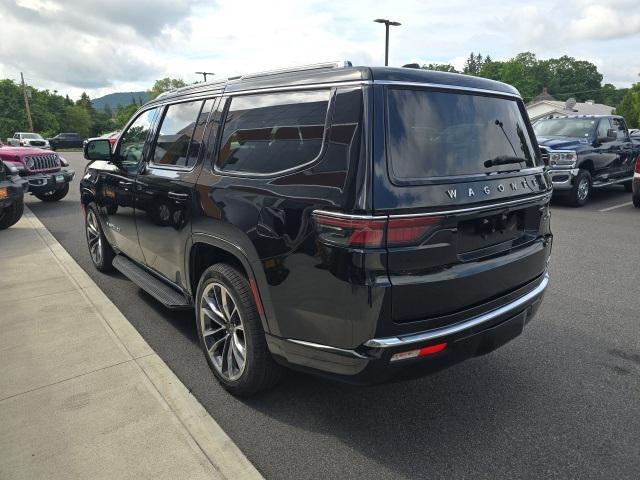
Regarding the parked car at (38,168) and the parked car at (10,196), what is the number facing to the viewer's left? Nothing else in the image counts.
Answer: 0

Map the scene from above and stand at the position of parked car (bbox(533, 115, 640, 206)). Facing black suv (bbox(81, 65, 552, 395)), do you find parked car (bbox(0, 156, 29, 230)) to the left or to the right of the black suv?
right

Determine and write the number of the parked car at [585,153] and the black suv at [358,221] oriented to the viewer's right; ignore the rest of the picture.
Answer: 0

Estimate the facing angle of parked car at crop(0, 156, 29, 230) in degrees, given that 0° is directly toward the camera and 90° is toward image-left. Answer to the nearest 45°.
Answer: approximately 315°

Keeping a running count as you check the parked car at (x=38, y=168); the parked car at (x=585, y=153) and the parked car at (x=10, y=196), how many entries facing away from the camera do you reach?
0

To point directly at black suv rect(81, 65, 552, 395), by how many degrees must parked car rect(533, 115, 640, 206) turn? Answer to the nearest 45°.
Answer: approximately 45° to its left

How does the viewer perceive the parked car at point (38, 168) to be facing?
facing the viewer and to the right of the viewer

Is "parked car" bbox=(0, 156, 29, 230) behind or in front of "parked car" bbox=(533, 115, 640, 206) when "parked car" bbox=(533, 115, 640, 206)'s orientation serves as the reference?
in front

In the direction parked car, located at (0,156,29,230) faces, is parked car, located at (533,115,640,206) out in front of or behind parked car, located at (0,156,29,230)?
in front

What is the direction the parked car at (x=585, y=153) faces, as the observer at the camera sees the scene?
facing the viewer and to the left of the viewer

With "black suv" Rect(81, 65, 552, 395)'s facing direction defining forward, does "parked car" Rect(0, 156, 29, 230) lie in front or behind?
in front

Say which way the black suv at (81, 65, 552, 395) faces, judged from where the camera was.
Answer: facing away from the viewer and to the left of the viewer

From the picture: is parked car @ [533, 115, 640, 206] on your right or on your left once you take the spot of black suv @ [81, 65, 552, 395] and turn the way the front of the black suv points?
on your right

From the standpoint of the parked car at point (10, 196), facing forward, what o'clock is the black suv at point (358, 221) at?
The black suv is roughly at 1 o'clock from the parked car.

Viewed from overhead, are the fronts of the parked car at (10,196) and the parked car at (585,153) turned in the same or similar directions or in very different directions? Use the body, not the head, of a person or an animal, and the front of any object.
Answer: very different directions

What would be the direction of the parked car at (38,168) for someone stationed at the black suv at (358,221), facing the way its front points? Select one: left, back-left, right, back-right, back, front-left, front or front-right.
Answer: front
